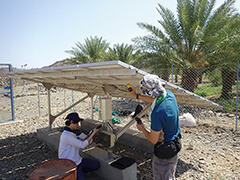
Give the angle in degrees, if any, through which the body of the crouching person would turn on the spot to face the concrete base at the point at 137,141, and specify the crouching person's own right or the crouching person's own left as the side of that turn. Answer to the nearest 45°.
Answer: approximately 45° to the crouching person's own left

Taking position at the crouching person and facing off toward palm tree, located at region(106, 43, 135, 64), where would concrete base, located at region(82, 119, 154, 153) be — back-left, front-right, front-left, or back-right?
front-right

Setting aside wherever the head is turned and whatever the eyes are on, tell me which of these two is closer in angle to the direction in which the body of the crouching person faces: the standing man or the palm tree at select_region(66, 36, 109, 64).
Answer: the standing man

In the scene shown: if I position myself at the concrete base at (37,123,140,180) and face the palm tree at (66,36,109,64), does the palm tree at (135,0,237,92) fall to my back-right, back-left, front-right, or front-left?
front-right

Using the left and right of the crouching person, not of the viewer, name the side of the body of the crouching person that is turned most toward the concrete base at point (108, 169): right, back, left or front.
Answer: front

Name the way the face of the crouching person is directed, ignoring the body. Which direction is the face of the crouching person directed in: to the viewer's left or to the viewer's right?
to the viewer's right

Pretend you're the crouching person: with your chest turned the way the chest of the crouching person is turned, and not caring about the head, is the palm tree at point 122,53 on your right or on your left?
on your left

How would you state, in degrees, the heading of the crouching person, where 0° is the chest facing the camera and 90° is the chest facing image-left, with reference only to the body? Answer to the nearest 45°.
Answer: approximately 270°

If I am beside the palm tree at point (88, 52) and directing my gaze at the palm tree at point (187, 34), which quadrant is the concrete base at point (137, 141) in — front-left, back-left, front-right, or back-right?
front-right

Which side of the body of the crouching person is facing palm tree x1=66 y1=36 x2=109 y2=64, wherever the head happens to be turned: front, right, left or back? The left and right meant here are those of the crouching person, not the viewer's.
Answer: left

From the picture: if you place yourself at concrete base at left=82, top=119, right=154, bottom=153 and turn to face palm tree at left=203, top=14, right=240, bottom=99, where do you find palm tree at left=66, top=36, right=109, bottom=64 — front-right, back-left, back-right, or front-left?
front-left

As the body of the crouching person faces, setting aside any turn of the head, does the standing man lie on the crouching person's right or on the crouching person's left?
on the crouching person's right

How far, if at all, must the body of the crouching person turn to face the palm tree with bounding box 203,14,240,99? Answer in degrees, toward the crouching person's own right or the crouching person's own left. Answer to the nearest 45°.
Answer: approximately 45° to the crouching person's own left
